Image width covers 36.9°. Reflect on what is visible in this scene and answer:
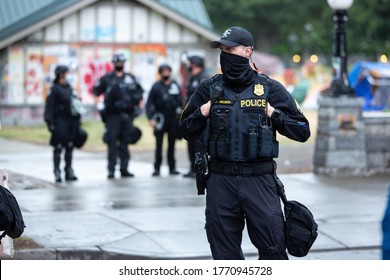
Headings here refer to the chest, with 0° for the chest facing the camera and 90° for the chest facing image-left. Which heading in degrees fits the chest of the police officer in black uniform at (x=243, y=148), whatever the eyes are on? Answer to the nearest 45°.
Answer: approximately 0°

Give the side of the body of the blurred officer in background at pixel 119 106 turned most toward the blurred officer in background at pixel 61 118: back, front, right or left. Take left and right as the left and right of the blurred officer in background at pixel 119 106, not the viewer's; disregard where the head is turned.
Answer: right

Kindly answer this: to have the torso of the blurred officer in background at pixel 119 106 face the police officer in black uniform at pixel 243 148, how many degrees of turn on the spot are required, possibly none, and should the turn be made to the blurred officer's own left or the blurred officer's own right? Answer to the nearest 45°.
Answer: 0° — they already face them

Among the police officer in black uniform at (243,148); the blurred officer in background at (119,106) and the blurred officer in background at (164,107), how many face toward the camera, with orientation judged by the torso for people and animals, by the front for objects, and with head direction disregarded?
3

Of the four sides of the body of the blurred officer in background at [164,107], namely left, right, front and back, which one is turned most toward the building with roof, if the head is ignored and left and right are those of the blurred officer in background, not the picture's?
back

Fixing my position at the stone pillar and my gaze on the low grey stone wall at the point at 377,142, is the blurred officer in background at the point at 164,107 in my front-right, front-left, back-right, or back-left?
back-left

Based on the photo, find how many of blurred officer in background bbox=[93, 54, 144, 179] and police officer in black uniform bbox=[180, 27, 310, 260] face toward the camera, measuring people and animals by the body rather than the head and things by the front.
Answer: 2

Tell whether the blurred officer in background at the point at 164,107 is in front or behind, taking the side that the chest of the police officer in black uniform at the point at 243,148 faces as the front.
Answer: behind

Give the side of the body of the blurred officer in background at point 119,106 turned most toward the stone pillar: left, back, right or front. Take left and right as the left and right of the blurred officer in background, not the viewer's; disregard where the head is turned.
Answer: left
